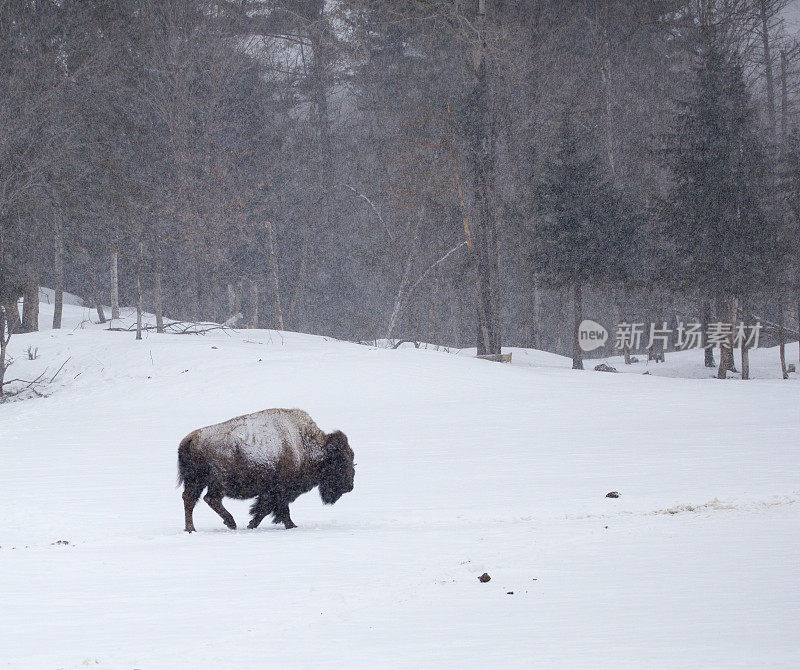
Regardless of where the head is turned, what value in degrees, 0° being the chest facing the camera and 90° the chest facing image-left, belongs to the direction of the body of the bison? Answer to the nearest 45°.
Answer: approximately 270°

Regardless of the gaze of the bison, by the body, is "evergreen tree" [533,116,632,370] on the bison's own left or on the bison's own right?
on the bison's own left

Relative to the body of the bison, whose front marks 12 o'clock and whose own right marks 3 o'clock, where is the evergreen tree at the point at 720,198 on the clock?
The evergreen tree is roughly at 10 o'clock from the bison.
